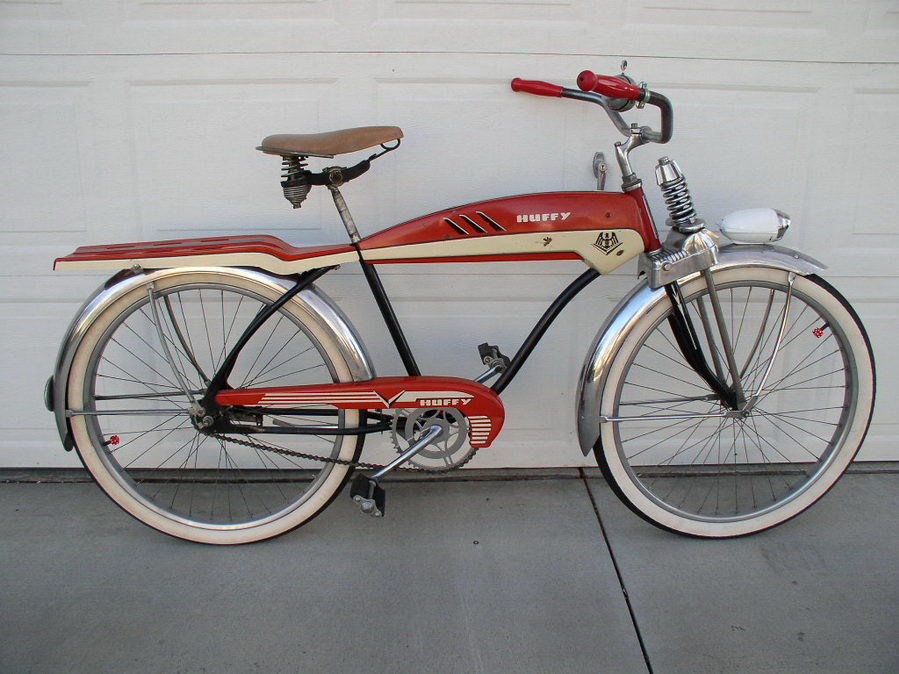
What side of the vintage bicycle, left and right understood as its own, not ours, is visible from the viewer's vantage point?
right
